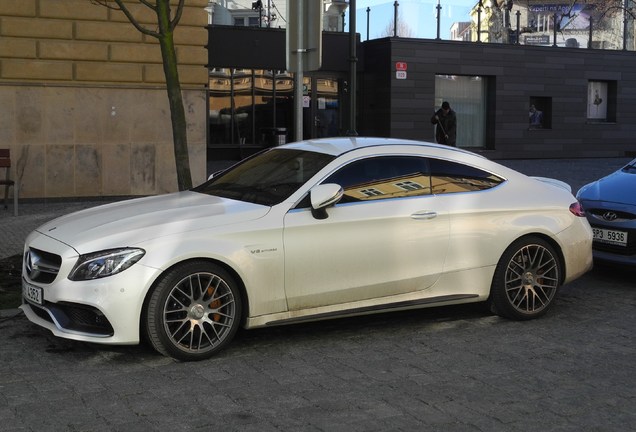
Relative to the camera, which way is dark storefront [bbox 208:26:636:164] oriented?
toward the camera

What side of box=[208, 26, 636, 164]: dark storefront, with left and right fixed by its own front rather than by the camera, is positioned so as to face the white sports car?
front

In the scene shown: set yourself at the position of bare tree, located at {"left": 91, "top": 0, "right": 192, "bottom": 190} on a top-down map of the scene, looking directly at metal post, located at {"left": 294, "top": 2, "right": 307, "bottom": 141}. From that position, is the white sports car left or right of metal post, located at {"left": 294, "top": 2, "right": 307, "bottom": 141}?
right

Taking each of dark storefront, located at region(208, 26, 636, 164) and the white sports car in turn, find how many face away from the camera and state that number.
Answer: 0

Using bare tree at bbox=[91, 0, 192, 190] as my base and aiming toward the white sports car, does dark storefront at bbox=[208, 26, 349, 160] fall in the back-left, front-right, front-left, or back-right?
back-left

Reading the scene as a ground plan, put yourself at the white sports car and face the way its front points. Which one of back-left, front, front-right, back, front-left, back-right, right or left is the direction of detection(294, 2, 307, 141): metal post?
back-right

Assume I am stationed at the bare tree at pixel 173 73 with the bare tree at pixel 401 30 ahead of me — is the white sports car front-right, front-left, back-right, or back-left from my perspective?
back-right

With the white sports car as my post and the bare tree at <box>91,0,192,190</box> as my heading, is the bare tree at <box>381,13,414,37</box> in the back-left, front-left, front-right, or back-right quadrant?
front-right

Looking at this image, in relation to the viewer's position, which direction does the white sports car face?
facing the viewer and to the left of the viewer

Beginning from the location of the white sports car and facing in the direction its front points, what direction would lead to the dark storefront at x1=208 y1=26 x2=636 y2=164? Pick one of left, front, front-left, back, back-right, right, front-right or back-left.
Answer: back-right

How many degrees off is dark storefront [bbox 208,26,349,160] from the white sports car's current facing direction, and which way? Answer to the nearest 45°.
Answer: approximately 135° to its right
